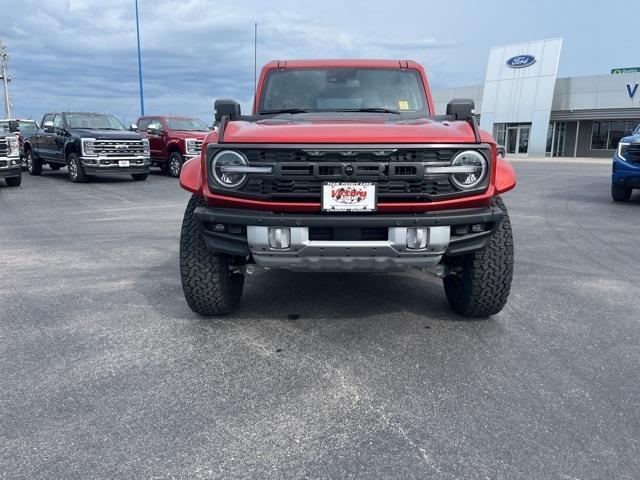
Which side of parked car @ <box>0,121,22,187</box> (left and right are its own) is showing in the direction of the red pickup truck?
left

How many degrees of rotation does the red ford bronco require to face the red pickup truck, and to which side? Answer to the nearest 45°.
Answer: approximately 180°

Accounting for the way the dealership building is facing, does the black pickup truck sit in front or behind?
in front

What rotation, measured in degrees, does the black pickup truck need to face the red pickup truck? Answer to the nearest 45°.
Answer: approximately 90° to its left

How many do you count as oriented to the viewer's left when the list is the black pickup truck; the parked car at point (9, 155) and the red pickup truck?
0

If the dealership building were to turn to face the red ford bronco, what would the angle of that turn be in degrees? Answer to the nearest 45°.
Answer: approximately 45° to its left

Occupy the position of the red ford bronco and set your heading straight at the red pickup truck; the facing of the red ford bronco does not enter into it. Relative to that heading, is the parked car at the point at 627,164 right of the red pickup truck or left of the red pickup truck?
right

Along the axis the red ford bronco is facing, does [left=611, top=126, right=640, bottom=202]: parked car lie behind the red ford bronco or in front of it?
behind

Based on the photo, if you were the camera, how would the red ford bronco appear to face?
facing the viewer

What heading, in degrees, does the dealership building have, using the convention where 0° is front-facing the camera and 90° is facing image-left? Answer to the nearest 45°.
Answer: approximately 45°

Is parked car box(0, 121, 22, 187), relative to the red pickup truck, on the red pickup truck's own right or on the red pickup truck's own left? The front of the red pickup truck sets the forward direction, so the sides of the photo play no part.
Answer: on the red pickup truck's own right

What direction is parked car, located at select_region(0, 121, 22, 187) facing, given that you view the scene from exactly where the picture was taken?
facing the viewer and to the right of the viewer
